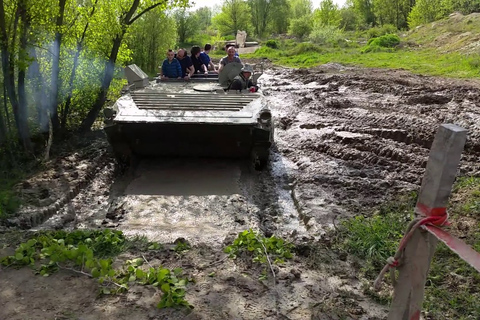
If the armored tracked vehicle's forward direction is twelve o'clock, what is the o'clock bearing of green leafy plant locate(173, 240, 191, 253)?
The green leafy plant is roughly at 12 o'clock from the armored tracked vehicle.

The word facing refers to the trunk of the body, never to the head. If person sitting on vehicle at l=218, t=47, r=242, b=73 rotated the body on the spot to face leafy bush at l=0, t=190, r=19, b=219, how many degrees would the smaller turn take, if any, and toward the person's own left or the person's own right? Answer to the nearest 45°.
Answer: approximately 45° to the person's own right

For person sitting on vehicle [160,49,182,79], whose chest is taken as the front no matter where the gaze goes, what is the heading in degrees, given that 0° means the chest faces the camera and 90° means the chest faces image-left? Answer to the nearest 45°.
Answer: approximately 0°

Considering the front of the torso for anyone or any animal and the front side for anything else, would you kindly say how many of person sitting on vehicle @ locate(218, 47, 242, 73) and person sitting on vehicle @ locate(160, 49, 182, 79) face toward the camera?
2

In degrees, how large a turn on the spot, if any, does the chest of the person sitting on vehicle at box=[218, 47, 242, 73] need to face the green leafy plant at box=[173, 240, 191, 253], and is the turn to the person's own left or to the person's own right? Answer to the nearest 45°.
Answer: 0° — they already face it

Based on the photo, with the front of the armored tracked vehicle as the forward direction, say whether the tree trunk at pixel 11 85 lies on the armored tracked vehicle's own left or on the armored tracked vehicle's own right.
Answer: on the armored tracked vehicle's own right

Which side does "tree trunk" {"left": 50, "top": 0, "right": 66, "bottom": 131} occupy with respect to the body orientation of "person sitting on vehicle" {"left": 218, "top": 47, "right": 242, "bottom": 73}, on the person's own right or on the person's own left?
on the person's own right

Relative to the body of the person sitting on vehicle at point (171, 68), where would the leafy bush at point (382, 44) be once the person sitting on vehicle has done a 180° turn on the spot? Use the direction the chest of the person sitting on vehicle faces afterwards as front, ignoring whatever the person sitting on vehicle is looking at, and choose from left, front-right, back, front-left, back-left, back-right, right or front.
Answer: front-right

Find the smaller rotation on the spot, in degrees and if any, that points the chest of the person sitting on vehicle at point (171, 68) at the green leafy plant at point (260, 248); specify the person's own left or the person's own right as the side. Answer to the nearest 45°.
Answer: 0° — they already face it

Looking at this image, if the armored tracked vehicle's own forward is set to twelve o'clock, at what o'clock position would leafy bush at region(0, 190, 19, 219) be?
The leafy bush is roughly at 2 o'clock from the armored tracked vehicle.

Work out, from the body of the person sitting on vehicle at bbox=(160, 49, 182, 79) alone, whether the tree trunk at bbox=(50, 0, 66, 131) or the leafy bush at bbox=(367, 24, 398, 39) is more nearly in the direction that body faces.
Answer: the tree trunk

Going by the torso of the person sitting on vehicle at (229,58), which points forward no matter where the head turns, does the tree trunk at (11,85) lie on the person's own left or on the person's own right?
on the person's own right
